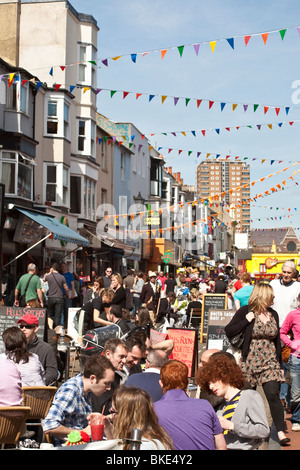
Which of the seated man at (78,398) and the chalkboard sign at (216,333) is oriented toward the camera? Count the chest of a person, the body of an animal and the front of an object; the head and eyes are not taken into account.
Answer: the chalkboard sign

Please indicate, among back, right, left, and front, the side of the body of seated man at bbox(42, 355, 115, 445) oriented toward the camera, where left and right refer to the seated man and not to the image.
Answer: right

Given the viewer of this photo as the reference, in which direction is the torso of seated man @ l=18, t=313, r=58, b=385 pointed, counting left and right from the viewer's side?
facing the viewer and to the left of the viewer

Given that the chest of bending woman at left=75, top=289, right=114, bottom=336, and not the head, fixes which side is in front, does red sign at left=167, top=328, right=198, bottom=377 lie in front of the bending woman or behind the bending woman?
in front

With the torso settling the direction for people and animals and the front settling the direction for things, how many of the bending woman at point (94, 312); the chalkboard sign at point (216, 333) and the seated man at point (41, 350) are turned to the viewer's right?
1

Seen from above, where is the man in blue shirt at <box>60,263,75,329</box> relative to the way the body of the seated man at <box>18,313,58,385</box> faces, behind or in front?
behind

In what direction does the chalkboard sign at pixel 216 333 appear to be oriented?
toward the camera

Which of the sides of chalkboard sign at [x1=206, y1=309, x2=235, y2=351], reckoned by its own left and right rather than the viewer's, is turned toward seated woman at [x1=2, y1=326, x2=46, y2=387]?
front
